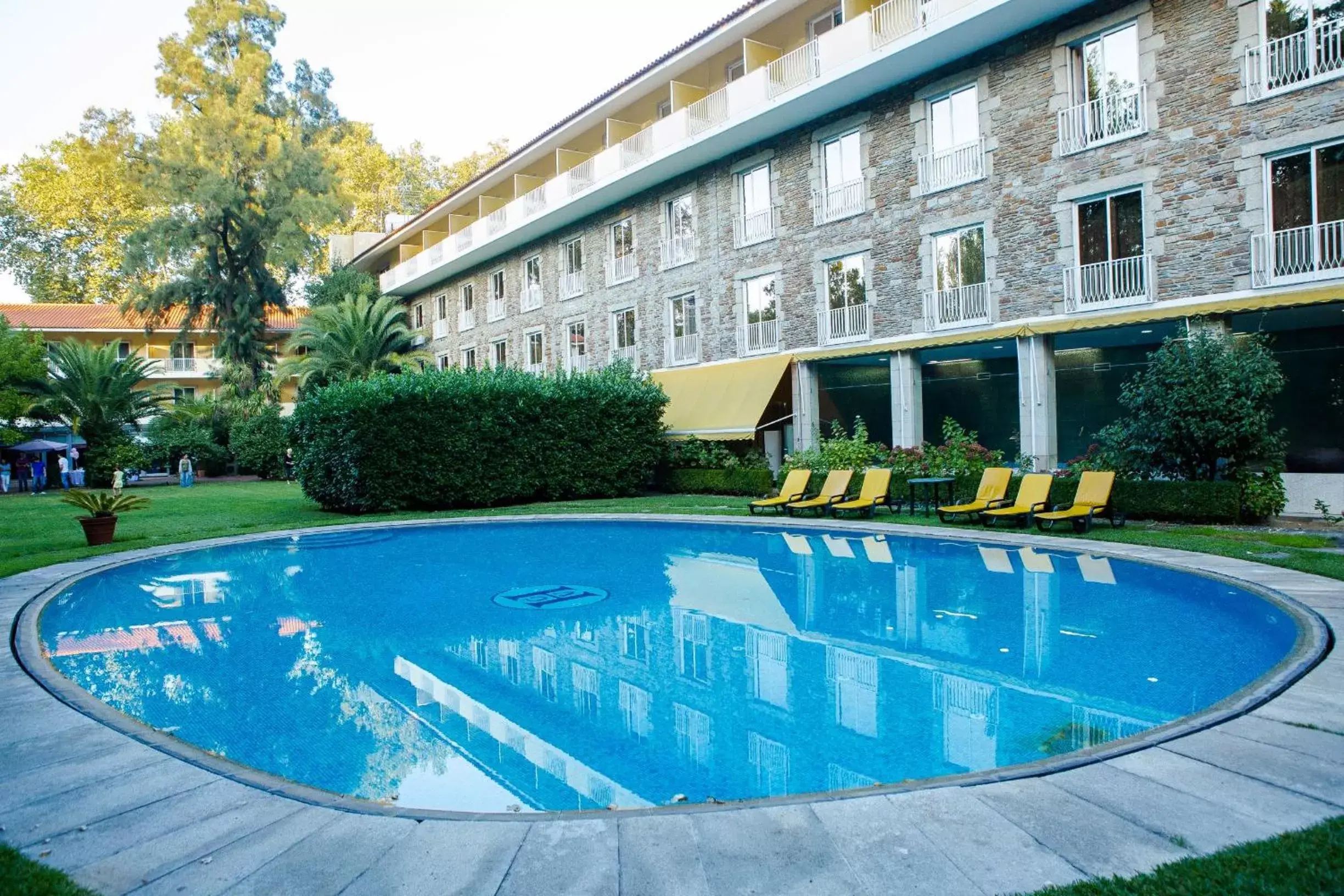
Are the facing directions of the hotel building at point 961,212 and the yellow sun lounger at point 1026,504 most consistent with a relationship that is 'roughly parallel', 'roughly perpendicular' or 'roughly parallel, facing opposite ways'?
roughly parallel

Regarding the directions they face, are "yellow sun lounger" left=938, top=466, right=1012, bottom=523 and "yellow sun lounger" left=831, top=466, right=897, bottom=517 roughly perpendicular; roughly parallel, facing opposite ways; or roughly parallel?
roughly parallel

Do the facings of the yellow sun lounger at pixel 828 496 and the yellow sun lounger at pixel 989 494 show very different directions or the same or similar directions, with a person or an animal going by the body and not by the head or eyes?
same or similar directions

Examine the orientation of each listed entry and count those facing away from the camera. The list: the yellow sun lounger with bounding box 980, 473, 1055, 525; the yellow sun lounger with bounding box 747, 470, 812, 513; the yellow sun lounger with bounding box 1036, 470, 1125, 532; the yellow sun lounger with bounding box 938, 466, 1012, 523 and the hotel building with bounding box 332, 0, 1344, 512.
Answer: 0

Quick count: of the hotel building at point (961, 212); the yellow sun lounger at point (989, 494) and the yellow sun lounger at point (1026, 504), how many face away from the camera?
0

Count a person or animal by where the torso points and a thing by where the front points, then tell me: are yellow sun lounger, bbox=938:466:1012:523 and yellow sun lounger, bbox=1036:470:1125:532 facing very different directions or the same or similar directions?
same or similar directions

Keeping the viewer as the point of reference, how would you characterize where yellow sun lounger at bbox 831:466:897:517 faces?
facing the viewer and to the left of the viewer

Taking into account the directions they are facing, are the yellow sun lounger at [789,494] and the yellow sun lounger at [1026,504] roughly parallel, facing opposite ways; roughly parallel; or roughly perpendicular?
roughly parallel

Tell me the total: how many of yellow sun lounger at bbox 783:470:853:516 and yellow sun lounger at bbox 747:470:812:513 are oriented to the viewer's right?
0

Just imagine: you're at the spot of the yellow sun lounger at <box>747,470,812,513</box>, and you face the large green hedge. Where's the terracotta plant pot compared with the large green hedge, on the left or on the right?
left

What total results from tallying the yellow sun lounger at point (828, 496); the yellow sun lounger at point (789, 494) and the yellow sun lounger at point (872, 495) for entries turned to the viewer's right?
0

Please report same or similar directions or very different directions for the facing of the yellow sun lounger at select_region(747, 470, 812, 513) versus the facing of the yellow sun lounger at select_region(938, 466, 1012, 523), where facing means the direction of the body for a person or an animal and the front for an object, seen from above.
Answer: same or similar directions

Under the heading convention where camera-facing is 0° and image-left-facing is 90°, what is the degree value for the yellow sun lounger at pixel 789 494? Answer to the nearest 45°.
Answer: approximately 45°

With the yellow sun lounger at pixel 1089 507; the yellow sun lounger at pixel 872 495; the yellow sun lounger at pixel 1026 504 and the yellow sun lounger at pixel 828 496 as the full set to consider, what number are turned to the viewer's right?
0

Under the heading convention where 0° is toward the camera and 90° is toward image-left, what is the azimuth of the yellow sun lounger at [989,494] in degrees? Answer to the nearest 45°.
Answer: approximately 45°

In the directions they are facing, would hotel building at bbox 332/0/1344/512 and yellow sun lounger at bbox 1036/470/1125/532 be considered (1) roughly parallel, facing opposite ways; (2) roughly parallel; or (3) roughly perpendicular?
roughly parallel

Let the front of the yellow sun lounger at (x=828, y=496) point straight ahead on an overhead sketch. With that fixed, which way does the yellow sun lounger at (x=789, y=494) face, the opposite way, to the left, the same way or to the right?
the same way

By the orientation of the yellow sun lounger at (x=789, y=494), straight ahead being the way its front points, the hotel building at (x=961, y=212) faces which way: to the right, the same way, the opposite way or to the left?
the same way

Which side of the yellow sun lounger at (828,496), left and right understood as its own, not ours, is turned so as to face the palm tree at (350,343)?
right

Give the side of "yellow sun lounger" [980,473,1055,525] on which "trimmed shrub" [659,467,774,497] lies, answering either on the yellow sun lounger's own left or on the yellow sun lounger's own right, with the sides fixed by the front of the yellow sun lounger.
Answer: on the yellow sun lounger's own right

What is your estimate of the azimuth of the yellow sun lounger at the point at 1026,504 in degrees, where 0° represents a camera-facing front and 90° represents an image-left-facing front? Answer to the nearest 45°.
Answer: approximately 45°

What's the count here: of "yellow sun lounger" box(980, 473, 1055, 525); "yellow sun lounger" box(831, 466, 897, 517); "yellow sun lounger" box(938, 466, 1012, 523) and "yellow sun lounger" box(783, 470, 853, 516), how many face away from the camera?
0
